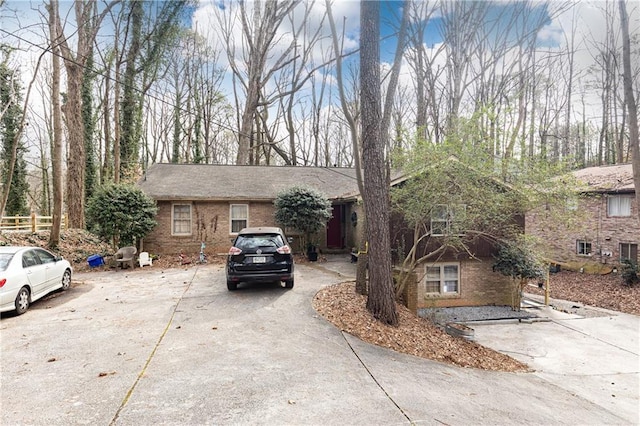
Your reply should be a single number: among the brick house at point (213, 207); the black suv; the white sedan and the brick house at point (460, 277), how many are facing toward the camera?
2

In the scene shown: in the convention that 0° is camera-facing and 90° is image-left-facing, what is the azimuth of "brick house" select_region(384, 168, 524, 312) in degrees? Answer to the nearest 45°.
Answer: approximately 0°

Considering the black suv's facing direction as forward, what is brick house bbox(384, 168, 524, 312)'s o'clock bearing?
The brick house is roughly at 2 o'clock from the black suv.

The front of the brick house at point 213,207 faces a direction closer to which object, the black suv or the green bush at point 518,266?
the black suv

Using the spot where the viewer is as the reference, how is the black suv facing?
facing away from the viewer

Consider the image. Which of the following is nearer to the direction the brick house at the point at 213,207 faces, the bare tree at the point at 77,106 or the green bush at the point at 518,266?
the green bush

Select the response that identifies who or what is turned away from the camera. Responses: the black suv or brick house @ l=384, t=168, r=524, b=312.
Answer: the black suv
